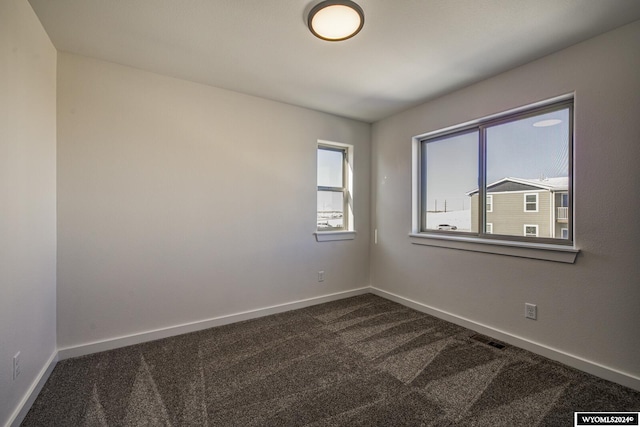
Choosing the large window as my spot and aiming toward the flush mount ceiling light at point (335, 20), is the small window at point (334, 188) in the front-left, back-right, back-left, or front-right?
front-right

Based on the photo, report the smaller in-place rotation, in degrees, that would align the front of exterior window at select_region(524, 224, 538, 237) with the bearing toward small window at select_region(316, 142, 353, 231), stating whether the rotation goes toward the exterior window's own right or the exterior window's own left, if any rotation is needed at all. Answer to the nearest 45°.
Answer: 0° — it already faces it

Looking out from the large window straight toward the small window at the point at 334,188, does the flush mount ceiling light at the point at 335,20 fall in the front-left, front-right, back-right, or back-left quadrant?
front-left

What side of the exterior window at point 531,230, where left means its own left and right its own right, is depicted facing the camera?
front

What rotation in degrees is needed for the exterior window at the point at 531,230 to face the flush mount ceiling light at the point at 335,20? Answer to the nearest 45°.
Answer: approximately 45° to its right
